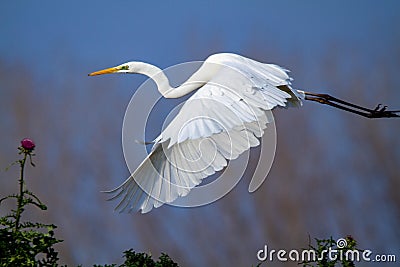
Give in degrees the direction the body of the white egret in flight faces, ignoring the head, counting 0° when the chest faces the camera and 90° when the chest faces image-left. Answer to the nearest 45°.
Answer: approximately 90°
